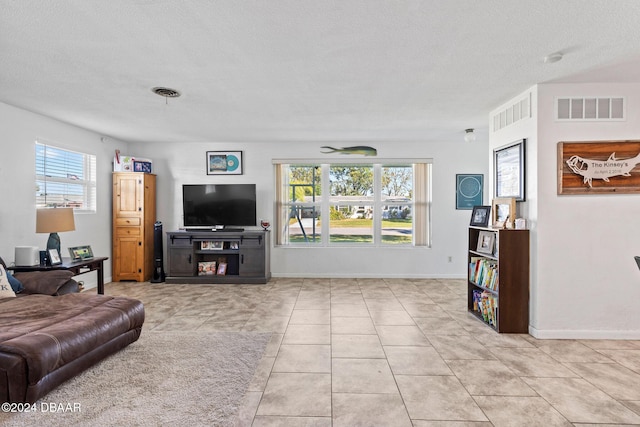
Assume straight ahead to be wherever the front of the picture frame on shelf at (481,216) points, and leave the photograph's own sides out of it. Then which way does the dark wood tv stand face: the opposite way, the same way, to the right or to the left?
to the left

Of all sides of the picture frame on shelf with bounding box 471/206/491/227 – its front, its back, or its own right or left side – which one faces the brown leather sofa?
front

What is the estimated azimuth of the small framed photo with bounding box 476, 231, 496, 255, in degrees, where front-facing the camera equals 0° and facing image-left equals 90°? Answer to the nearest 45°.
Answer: approximately 45°

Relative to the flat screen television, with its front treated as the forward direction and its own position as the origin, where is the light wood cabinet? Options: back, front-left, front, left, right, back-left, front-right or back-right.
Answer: right

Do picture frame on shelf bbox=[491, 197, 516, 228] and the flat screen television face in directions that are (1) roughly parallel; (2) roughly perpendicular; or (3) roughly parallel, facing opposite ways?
roughly perpendicular

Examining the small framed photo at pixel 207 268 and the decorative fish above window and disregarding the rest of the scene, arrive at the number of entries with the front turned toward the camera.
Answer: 1

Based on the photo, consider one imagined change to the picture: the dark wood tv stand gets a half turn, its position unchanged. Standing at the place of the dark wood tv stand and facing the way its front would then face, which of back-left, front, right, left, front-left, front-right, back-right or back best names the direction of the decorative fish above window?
right

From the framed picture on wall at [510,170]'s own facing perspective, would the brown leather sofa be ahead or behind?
ahead

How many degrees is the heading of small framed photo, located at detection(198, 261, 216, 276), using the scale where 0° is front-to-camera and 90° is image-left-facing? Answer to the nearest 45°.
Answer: approximately 0°
